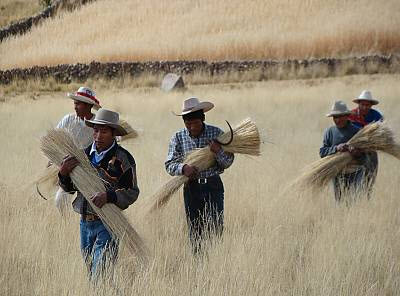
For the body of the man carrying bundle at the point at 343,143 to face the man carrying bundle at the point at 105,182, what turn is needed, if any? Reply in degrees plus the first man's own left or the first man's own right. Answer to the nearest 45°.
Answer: approximately 45° to the first man's own right

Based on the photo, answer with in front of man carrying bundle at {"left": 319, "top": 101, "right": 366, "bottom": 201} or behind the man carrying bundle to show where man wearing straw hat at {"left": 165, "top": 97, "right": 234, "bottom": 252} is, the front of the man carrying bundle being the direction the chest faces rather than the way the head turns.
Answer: in front

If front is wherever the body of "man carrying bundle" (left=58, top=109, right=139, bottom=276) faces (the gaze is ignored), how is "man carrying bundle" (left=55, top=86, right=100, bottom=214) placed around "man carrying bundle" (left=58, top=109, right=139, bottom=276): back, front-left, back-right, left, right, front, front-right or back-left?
back-right

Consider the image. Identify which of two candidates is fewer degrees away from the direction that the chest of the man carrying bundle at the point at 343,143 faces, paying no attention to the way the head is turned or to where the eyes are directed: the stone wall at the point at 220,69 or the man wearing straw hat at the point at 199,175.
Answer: the man wearing straw hat

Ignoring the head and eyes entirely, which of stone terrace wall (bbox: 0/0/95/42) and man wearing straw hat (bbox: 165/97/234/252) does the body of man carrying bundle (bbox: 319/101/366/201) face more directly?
the man wearing straw hat

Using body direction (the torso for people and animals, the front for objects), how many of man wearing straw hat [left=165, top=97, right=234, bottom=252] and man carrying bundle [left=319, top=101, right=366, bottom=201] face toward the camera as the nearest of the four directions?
2

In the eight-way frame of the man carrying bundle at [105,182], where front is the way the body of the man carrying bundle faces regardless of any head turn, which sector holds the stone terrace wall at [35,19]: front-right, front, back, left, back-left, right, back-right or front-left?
back-right

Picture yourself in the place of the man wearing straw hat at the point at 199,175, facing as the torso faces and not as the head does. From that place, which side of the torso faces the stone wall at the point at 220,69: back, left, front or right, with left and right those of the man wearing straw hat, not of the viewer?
back
